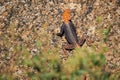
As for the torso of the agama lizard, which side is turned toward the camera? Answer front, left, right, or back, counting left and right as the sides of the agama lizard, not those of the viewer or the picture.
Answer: back
